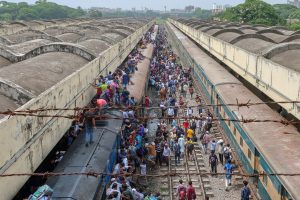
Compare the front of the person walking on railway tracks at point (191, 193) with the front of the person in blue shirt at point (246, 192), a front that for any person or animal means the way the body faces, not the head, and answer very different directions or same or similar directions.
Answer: same or similar directions

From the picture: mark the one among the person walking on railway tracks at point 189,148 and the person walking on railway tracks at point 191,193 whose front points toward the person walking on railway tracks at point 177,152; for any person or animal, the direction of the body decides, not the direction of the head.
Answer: the person walking on railway tracks at point 191,193

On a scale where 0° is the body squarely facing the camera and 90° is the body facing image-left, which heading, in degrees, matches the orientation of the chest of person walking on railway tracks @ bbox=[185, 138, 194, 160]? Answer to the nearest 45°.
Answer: approximately 180°

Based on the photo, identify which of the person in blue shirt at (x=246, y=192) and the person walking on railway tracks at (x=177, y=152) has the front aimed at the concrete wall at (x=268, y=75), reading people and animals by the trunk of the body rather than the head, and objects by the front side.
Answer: the person in blue shirt

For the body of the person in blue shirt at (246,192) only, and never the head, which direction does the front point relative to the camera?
away from the camera

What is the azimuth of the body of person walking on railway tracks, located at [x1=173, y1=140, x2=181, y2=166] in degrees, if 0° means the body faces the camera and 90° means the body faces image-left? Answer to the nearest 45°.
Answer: approximately 180°

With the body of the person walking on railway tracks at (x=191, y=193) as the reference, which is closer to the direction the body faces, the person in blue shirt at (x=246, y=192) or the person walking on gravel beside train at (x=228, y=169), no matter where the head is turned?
the person walking on gravel beside train

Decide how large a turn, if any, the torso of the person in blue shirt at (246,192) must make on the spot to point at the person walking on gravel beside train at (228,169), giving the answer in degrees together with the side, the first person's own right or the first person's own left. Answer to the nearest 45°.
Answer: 0° — they already face them

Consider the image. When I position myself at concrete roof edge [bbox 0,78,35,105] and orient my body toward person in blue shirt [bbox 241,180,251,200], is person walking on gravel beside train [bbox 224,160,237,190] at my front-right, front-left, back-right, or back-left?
front-left

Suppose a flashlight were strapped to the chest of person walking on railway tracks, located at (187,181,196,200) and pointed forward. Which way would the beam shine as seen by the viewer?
away from the camera
